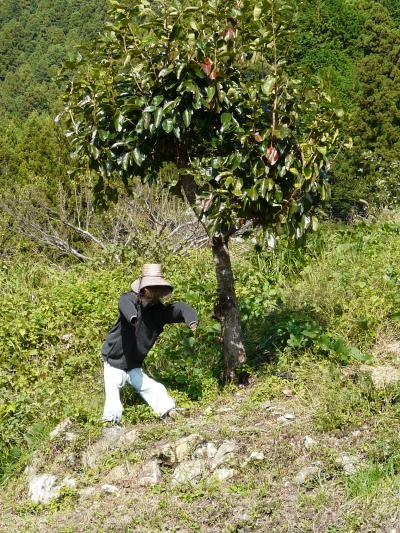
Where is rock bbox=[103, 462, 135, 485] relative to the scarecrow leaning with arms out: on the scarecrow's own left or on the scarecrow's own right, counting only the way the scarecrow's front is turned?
on the scarecrow's own right

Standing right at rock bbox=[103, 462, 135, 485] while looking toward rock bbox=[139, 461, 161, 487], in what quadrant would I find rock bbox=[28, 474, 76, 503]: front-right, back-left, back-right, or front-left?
back-right

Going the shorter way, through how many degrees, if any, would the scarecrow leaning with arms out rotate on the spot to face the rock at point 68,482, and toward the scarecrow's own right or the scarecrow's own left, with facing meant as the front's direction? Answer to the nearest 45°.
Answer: approximately 90° to the scarecrow's own right

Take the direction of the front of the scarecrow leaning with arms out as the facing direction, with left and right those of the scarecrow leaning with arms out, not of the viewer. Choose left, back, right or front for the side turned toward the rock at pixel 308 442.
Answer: front

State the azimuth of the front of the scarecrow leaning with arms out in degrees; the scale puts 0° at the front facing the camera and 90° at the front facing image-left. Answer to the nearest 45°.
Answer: approximately 315°

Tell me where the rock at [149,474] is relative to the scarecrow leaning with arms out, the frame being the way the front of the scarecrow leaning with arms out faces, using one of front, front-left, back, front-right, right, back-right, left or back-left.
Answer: front-right

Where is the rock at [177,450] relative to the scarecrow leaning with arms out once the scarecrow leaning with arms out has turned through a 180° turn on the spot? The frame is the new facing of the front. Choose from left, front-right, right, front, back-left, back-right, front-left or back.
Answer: back-left

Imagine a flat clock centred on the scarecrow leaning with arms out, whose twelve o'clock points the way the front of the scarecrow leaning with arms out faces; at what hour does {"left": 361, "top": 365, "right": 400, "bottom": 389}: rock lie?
The rock is roughly at 11 o'clock from the scarecrow leaning with arms out.
